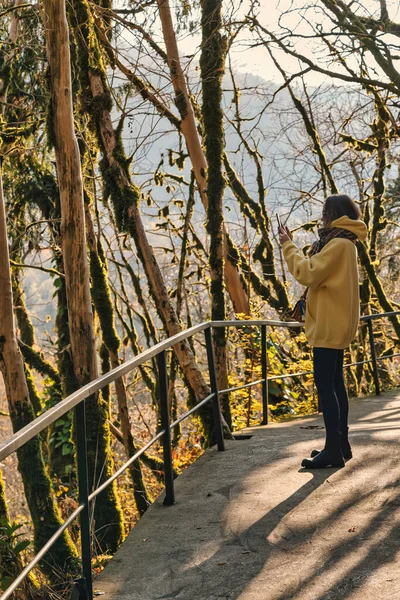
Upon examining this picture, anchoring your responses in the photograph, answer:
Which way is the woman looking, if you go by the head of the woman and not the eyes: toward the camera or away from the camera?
away from the camera

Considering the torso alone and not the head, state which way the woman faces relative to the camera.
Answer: to the viewer's left
